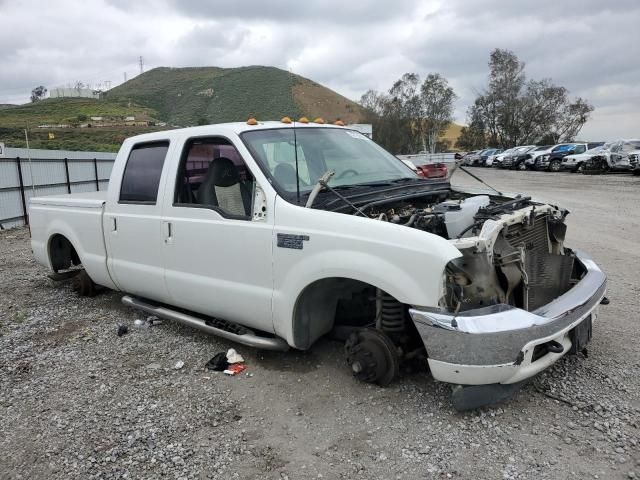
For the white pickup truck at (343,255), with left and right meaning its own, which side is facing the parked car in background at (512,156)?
left

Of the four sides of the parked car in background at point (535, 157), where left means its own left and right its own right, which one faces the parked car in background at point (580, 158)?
left

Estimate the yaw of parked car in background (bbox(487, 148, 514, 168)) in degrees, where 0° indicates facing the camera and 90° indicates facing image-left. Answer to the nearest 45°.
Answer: approximately 45°

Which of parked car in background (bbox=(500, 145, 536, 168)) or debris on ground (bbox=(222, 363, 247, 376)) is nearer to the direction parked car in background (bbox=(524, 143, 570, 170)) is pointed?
the debris on ground

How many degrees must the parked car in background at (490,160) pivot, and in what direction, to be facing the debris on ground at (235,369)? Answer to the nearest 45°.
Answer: approximately 45° to its left

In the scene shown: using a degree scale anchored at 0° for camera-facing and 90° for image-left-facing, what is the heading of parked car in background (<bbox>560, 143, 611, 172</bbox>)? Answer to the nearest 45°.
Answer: approximately 45°

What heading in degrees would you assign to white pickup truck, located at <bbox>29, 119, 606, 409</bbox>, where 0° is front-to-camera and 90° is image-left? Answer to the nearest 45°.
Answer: approximately 315°

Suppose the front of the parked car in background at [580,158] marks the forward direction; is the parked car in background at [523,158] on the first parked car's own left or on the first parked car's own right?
on the first parked car's own right

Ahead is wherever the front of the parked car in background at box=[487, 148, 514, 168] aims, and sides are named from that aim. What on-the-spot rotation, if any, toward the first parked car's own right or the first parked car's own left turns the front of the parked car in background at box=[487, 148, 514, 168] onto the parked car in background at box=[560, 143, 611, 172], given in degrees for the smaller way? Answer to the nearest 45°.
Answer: approximately 45° to the first parked car's own left

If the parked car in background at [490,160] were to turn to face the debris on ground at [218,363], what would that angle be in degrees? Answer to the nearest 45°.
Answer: approximately 45° to its left
